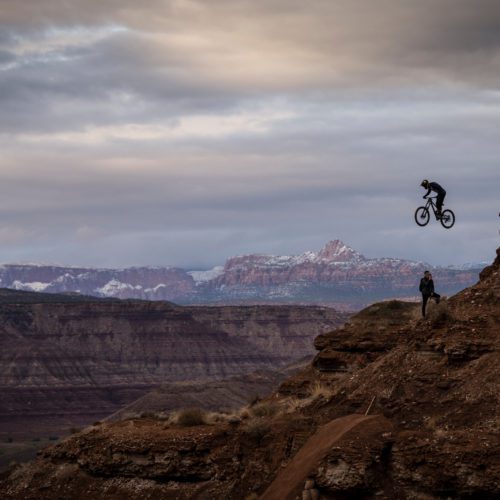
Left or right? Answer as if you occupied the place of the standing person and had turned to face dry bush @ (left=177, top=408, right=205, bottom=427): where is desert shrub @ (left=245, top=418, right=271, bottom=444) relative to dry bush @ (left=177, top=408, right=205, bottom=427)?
left

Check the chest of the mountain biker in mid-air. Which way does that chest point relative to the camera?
to the viewer's left
